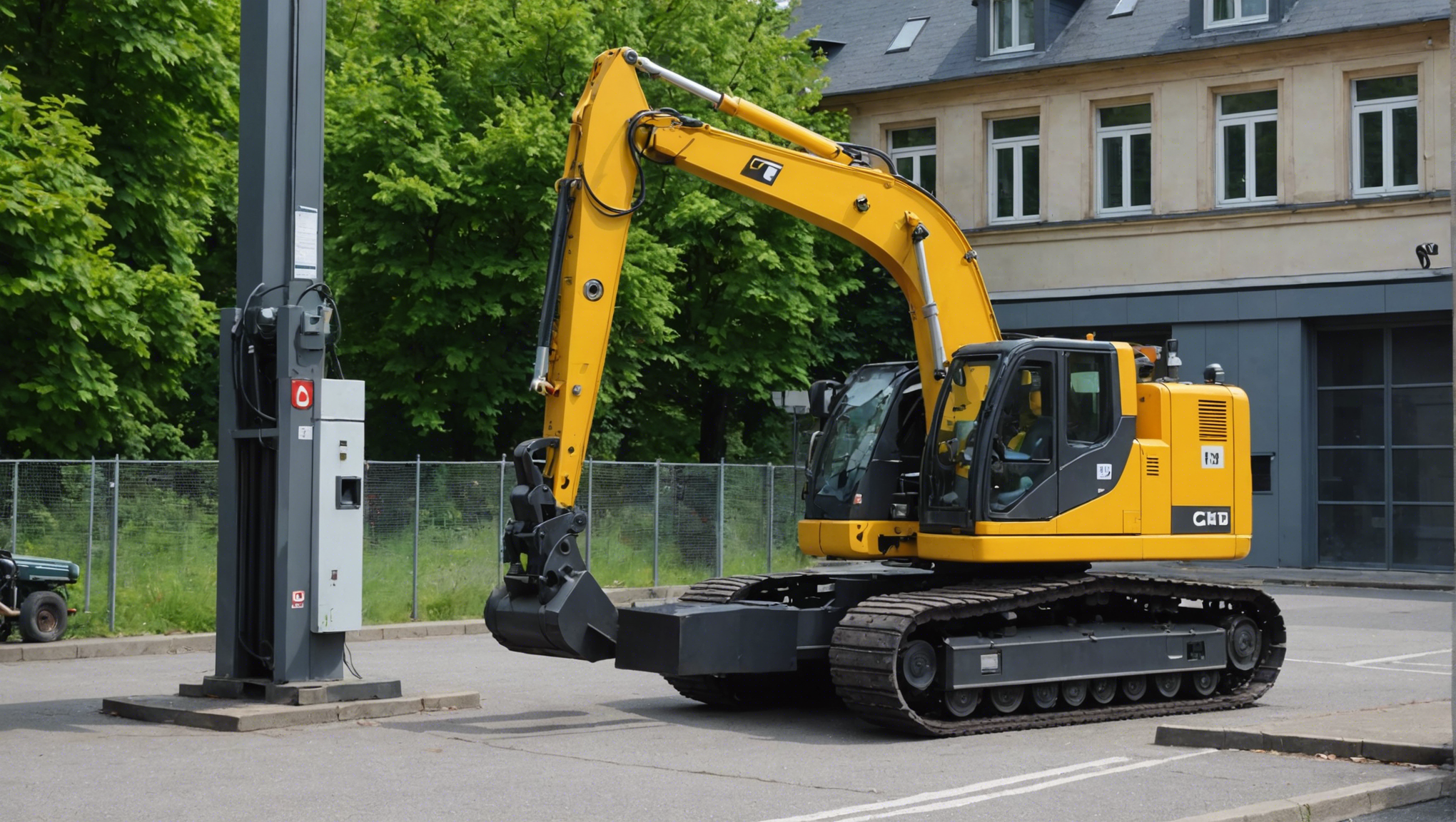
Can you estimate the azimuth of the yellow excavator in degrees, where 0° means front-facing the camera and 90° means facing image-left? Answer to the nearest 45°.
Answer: approximately 45°

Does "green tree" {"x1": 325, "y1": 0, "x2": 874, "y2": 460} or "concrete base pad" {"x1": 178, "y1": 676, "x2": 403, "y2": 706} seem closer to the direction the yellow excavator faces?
the concrete base pad

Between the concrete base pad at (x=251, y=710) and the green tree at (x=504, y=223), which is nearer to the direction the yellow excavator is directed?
the concrete base pad

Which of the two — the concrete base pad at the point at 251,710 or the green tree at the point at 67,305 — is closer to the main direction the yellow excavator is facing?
the concrete base pad

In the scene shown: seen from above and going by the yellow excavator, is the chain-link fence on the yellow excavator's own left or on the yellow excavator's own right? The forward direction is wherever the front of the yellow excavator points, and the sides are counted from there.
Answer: on the yellow excavator's own right

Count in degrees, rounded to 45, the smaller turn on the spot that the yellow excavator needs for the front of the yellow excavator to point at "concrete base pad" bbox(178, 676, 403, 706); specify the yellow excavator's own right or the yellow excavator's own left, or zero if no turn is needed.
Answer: approximately 45° to the yellow excavator's own right

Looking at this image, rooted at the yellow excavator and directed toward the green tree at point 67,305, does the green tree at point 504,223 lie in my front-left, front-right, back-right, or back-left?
front-right

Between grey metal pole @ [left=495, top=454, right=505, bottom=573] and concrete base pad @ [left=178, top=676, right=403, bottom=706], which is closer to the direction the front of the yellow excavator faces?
the concrete base pad

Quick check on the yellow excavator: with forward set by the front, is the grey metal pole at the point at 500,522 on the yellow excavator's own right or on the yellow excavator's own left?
on the yellow excavator's own right

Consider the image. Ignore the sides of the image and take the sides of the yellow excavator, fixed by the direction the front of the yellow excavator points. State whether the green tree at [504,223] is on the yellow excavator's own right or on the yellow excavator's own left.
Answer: on the yellow excavator's own right

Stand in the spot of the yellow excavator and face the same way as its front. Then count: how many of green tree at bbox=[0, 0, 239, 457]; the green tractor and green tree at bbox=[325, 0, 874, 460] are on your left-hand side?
0

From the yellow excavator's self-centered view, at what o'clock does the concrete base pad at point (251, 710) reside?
The concrete base pad is roughly at 1 o'clock from the yellow excavator.
